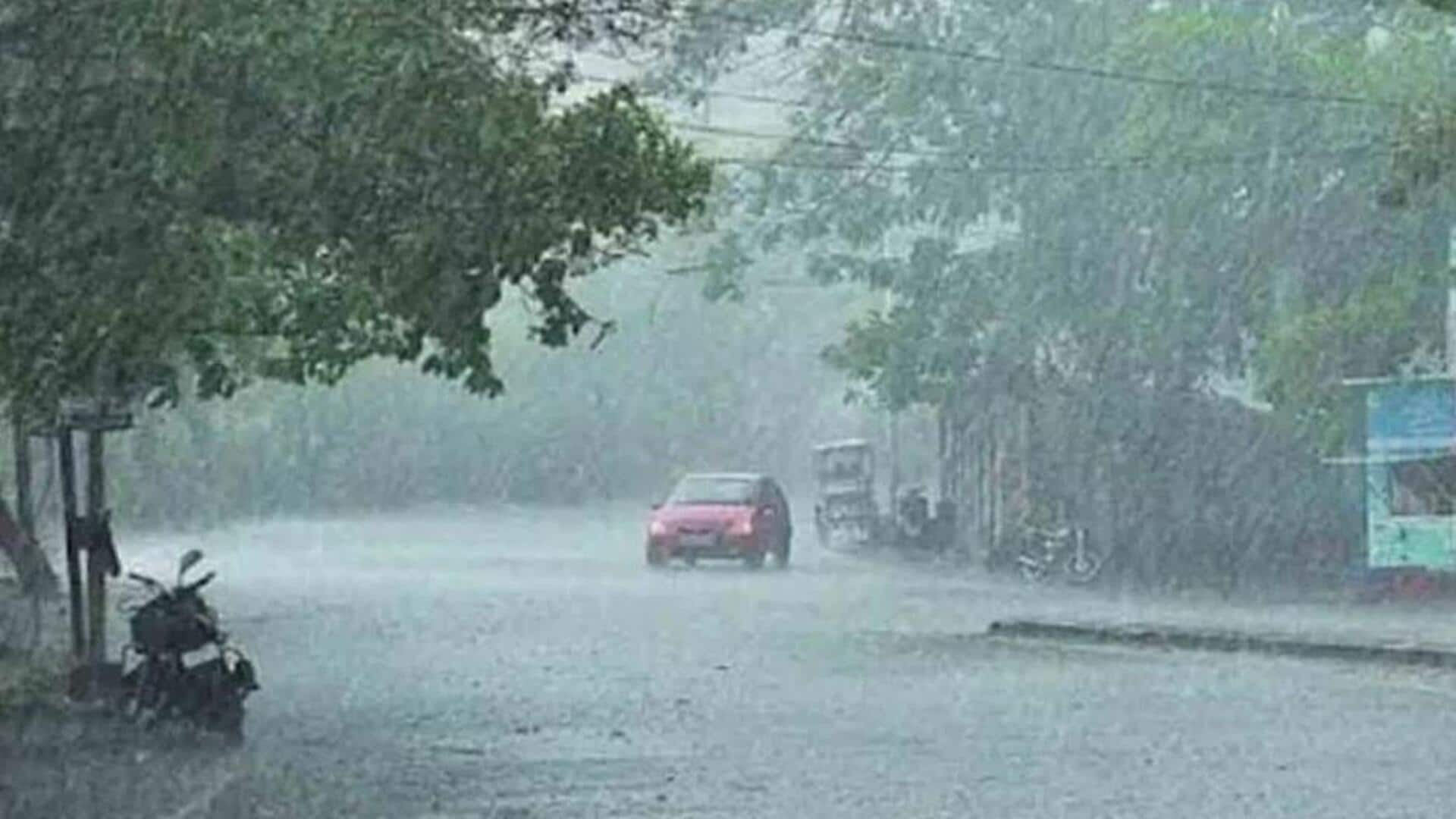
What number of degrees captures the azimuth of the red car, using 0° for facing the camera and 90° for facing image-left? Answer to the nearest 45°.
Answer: approximately 45°

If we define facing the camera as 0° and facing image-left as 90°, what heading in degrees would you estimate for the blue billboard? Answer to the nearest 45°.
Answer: approximately 0°

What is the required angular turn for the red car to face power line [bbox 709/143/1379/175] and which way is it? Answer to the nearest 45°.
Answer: approximately 90° to its left

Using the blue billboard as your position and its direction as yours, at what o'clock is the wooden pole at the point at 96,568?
The wooden pole is roughly at 1 o'clock from the blue billboard.

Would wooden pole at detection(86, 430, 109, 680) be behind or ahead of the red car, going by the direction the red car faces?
ahead

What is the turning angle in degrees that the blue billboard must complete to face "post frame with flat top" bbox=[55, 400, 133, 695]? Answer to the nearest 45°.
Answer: approximately 45° to its right

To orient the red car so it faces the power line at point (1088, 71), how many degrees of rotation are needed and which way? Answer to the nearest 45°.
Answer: approximately 90° to its left

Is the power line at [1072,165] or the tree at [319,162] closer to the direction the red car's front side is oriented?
the tree

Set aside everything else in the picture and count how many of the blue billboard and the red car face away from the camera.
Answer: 0

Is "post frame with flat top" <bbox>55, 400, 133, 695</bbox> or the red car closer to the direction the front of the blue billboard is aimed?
the post frame with flat top
